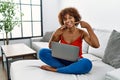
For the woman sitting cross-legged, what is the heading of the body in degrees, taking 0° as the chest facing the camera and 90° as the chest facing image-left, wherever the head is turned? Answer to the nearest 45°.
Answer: approximately 45°

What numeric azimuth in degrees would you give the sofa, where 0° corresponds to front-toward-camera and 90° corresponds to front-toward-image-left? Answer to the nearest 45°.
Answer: approximately 45°
